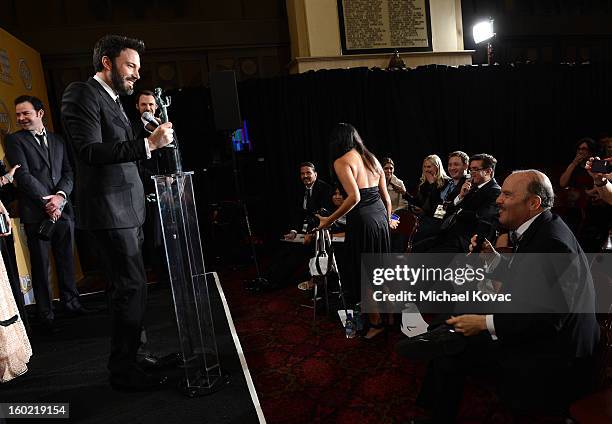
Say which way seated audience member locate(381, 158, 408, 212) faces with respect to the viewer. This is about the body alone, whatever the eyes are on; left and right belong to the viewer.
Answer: facing the viewer and to the left of the viewer

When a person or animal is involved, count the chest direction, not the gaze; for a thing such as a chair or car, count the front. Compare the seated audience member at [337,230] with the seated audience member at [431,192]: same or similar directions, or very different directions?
same or similar directions

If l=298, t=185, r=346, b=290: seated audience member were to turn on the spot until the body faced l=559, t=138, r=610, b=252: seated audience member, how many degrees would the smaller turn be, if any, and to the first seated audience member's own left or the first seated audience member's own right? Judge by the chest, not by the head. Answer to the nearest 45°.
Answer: approximately 135° to the first seated audience member's own left

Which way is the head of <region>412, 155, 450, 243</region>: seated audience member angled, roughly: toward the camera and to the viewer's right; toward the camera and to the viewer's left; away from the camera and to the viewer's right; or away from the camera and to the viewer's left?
toward the camera and to the viewer's left

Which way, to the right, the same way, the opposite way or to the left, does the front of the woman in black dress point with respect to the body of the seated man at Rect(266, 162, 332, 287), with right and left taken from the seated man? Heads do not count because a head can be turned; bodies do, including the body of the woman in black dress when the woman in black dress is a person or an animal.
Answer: to the right

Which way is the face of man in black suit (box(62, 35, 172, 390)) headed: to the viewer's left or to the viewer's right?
to the viewer's right

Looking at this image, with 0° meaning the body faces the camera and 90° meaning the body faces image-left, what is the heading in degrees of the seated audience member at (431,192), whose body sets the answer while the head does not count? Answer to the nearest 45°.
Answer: approximately 45°

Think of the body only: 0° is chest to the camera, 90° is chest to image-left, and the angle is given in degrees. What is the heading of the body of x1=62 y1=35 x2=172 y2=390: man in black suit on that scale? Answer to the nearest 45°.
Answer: approximately 270°

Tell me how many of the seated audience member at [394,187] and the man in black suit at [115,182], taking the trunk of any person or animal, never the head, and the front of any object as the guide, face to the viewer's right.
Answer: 1

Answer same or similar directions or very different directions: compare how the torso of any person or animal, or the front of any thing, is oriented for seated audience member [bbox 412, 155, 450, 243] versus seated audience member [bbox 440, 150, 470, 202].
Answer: same or similar directions

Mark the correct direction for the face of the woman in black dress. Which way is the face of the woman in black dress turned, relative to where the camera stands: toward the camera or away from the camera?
away from the camera

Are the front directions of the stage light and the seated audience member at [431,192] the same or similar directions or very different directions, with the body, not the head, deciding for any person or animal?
same or similar directions

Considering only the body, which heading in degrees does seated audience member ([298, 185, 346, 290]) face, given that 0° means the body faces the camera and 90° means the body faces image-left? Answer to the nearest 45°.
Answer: approximately 45°

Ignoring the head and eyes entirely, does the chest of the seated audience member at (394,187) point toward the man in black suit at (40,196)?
yes

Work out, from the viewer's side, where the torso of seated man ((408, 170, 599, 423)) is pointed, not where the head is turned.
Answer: to the viewer's left

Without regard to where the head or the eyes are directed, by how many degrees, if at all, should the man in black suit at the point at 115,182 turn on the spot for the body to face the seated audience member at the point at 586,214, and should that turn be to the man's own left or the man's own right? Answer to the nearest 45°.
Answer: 0° — they already face them

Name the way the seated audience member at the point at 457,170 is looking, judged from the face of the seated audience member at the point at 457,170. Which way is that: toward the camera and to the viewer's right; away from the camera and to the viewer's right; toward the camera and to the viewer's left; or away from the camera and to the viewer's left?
toward the camera and to the viewer's left

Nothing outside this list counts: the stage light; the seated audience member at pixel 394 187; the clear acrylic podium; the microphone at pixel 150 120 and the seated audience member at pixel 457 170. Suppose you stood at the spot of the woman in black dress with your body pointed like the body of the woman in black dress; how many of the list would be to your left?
2
